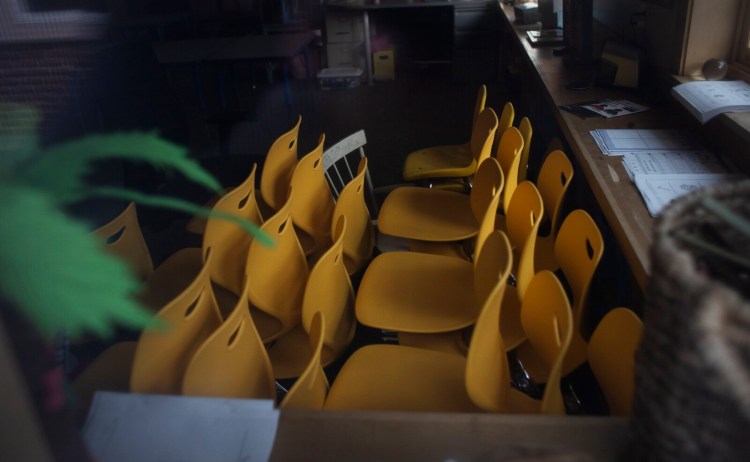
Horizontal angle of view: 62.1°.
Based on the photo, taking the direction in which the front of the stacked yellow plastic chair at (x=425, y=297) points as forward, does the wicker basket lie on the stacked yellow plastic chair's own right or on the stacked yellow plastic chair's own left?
on the stacked yellow plastic chair's own left

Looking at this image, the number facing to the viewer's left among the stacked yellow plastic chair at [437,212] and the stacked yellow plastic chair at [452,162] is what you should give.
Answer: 2

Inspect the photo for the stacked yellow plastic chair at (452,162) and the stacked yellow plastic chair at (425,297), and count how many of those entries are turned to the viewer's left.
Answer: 2

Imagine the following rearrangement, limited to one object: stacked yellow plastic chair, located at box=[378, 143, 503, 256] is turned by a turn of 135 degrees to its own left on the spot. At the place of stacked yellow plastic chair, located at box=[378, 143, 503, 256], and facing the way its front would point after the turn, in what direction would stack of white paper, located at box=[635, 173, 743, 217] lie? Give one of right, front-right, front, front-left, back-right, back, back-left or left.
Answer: front

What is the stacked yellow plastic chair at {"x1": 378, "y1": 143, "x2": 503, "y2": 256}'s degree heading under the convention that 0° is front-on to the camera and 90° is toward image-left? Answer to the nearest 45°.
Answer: approximately 90°

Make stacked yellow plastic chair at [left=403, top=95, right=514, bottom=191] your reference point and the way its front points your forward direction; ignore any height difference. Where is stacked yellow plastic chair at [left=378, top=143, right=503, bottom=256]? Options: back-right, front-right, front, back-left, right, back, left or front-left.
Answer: left

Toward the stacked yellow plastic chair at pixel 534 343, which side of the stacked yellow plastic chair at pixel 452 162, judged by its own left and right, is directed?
left

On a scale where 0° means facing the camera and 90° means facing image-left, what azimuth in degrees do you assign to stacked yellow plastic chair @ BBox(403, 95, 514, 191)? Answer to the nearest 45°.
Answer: approximately 90°

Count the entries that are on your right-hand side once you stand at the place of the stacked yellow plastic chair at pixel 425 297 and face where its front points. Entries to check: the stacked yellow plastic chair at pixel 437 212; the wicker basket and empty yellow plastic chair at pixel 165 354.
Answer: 1

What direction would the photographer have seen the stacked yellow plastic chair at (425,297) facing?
facing to the left of the viewer

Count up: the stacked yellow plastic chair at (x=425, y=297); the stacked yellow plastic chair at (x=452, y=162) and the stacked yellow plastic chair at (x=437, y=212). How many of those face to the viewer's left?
3

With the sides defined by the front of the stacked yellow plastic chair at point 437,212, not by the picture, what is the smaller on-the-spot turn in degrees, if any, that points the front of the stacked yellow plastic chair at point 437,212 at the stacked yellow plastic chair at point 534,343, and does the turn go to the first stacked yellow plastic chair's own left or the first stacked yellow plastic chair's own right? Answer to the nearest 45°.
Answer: approximately 90° to the first stacked yellow plastic chair's own left
